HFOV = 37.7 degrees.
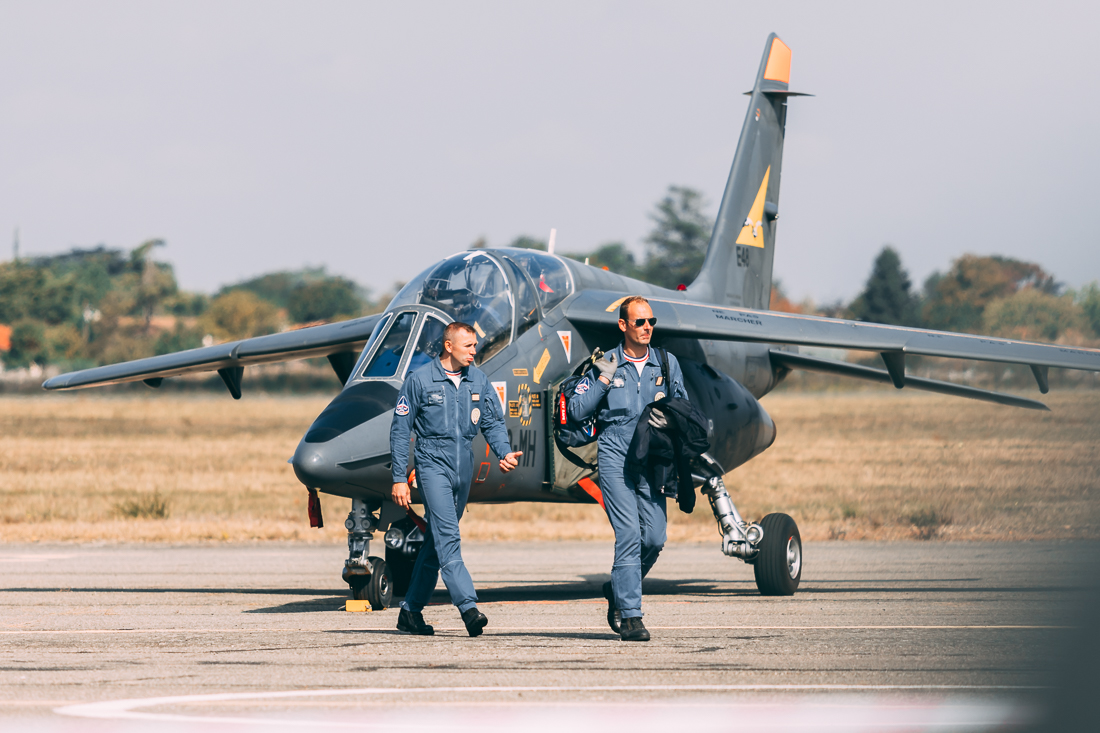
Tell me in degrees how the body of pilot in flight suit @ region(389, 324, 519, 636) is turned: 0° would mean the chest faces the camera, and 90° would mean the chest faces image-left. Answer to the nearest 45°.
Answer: approximately 315°

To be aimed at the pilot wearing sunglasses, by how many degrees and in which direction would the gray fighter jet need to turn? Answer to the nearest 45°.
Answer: approximately 45° to its left

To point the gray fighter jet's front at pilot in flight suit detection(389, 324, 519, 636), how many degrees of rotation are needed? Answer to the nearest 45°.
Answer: approximately 45° to its left

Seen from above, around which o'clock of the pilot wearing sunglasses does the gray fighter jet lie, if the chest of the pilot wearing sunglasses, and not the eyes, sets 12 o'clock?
The gray fighter jet is roughly at 7 o'clock from the pilot wearing sunglasses.

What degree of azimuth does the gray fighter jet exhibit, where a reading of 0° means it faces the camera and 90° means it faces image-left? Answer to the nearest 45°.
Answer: approximately 45°

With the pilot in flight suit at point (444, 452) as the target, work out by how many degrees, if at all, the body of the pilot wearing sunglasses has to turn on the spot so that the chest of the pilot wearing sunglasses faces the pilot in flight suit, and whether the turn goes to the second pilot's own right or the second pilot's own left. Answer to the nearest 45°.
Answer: approximately 135° to the second pilot's own right

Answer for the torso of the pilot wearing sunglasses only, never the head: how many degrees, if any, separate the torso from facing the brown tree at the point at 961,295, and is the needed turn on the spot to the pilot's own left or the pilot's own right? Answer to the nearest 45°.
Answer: approximately 135° to the pilot's own left
